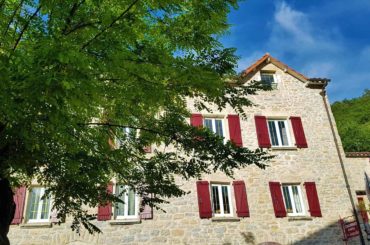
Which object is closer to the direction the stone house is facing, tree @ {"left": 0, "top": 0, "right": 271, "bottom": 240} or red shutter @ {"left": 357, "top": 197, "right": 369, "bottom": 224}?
the tree

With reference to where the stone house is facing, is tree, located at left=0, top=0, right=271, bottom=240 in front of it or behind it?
in front

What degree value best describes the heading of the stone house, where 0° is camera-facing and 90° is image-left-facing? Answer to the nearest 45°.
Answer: approximately 0°
